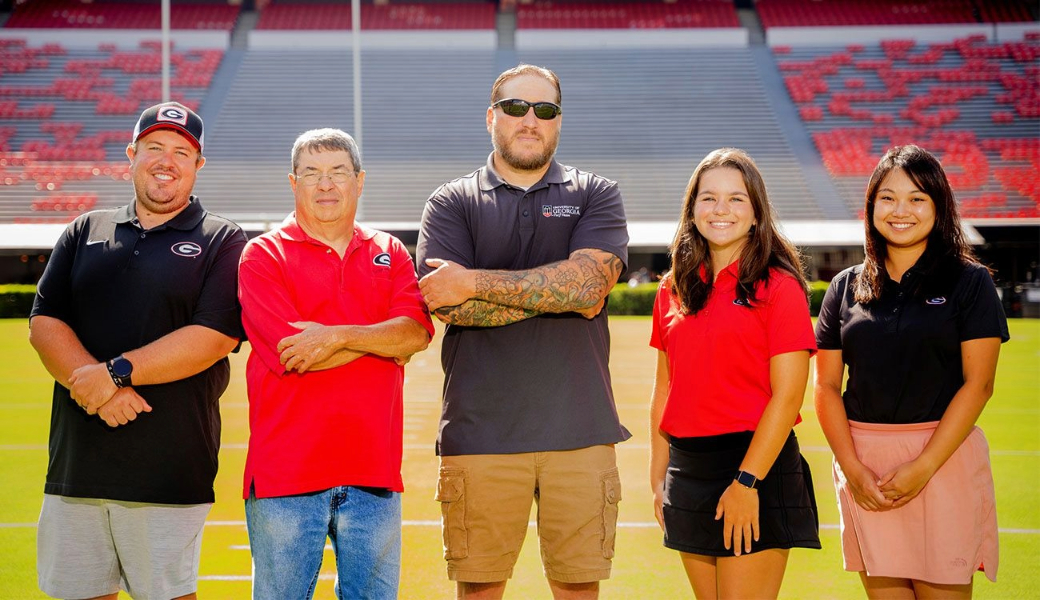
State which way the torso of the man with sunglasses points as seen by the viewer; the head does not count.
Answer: toward the camera

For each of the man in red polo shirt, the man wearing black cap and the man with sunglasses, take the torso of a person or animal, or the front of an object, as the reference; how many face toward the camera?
3

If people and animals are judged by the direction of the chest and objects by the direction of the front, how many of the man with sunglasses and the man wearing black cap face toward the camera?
2

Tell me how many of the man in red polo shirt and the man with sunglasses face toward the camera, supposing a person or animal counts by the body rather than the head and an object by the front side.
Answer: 2

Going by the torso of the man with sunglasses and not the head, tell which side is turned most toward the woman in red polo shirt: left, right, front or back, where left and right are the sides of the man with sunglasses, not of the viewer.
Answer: left

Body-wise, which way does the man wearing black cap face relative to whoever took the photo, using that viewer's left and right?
facing the viewer

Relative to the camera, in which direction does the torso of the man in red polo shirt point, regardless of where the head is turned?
toward the camera

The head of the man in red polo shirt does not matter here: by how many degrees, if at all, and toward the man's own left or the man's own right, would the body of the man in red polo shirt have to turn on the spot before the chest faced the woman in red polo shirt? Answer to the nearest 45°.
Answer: approximately 90° to the man's own left

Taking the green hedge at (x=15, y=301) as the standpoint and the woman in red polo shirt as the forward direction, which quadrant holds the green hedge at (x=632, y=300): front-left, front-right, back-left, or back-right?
front-left

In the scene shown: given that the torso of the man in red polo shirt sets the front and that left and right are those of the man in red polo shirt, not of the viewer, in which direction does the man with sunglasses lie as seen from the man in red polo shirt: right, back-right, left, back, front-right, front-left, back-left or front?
left

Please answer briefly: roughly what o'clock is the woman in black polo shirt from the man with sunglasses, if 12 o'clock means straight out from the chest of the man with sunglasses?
The woman in black polo shirt is roughly at 9 o'clock from the man with sunglasses.

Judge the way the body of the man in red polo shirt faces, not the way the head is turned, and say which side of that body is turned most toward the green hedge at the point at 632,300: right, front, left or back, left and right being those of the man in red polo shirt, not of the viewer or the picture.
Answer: back
